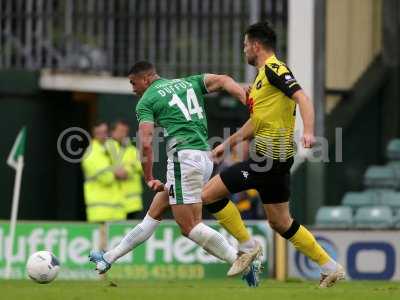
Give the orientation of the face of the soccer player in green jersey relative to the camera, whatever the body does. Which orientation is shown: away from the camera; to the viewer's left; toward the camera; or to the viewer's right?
to the viewer's left

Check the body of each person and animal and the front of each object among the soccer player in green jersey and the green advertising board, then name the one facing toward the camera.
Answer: the green advertising board

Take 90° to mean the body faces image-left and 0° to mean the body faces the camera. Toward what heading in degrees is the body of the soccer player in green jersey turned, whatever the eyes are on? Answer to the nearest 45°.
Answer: approximately 135°

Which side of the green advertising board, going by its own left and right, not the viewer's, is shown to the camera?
front

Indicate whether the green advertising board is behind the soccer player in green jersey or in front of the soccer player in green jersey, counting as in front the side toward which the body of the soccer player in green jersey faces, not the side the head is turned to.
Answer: in front

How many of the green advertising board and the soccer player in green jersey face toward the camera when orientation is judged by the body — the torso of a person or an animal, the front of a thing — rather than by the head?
1

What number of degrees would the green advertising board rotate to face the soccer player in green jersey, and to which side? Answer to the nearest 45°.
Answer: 0° — it already faces them
